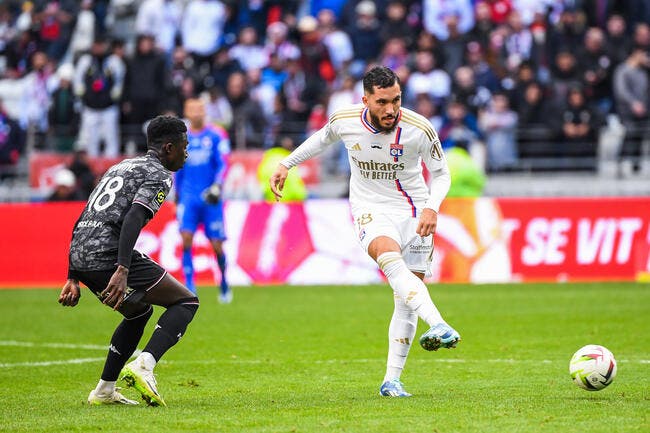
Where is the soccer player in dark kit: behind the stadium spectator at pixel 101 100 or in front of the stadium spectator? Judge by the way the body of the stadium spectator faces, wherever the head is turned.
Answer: in front

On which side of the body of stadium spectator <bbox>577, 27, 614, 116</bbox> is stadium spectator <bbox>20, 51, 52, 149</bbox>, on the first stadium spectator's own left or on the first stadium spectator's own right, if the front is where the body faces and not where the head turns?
on the first stadium spectator's own right

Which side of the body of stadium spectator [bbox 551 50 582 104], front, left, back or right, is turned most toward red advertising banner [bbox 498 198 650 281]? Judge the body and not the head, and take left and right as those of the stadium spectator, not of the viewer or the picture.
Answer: front

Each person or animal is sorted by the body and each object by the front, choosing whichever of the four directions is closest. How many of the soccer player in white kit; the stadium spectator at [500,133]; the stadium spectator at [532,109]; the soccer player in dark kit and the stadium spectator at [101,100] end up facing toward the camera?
4

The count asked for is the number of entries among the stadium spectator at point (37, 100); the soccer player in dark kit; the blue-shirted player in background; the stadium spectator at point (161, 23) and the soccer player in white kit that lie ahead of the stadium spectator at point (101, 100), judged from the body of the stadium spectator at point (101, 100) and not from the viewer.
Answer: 3

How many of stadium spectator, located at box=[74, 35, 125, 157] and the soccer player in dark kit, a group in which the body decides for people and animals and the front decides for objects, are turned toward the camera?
1
